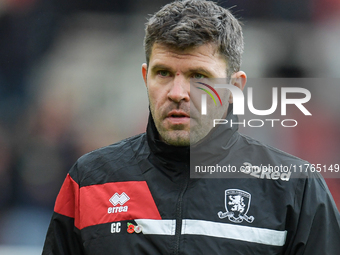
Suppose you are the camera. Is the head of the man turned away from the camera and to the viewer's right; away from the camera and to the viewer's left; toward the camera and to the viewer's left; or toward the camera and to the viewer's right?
toward the camera and to the viewer's left

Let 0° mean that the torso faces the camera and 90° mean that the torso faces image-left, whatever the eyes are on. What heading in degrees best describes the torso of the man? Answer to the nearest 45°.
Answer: approximately 0°
